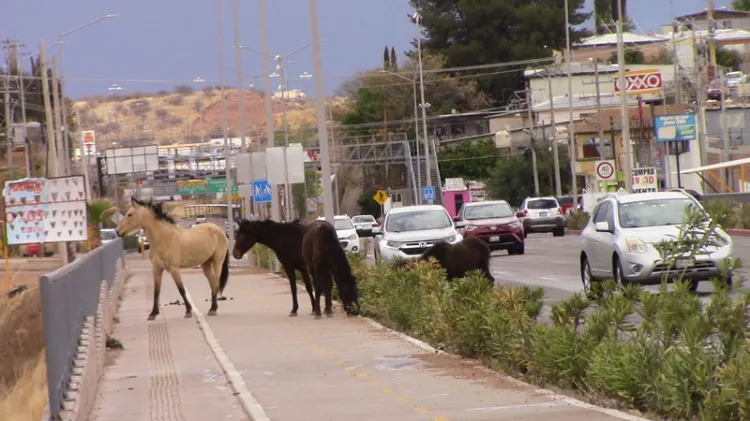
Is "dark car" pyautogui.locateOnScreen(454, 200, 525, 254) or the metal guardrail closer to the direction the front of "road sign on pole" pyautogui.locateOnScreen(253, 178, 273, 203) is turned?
the metal guardrail

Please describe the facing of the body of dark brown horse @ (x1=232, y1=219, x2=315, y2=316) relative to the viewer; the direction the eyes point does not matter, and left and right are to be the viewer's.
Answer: facing to the left of the viewer

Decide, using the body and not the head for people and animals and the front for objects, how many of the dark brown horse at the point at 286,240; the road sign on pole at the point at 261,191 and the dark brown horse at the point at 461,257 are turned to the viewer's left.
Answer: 2

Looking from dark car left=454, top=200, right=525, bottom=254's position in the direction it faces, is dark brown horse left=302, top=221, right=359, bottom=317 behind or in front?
in front

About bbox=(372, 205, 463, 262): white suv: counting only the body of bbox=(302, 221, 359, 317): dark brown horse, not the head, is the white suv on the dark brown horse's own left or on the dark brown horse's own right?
on the dark brown horse's own left

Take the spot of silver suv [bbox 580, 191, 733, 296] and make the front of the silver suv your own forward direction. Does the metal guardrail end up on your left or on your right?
on your right

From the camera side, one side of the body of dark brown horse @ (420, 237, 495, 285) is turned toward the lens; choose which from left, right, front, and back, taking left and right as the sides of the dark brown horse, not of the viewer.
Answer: left

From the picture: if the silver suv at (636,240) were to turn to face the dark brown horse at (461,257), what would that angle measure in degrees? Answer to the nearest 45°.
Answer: approximately 90° to its right

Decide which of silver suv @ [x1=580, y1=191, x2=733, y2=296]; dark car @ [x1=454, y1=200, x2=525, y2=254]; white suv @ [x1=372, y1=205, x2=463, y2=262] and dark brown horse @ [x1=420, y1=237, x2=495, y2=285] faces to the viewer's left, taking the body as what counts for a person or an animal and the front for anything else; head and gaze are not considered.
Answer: the dark brown horse

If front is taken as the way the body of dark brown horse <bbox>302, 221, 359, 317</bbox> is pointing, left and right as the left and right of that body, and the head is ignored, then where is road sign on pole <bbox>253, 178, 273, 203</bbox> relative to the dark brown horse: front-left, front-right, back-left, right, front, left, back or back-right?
back-left
